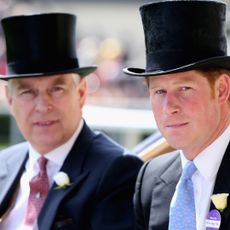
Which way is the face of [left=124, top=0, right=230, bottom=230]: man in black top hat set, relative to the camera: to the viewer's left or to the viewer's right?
to the viewer's left

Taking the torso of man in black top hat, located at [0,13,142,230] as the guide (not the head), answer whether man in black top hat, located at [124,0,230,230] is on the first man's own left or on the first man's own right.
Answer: on the first man's own left

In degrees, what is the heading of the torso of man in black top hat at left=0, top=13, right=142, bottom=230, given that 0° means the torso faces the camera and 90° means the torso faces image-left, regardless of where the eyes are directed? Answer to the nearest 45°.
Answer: approximately 45°
